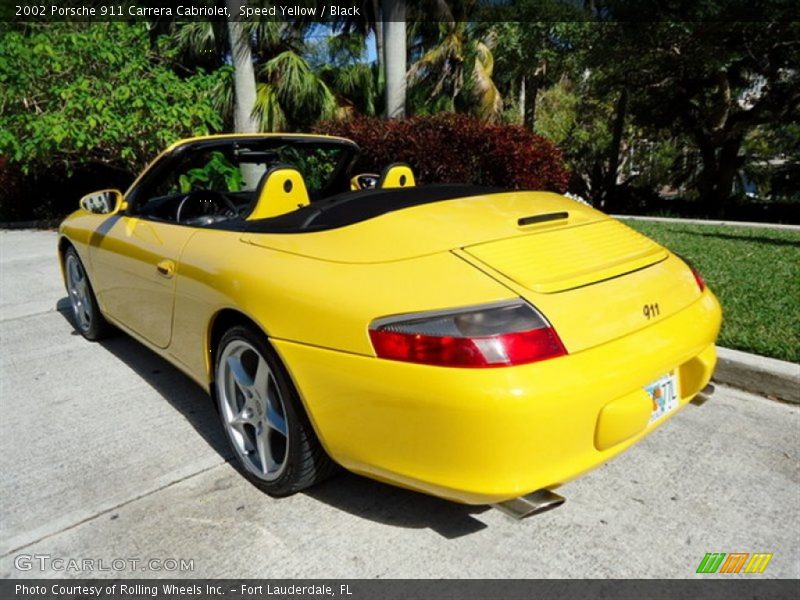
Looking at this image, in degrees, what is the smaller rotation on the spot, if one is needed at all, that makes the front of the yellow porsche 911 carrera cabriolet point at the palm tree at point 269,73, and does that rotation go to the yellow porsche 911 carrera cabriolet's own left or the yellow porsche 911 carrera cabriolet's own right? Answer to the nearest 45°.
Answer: approximately 45° to the yellow porsche 911 carrera cabriolet's own right

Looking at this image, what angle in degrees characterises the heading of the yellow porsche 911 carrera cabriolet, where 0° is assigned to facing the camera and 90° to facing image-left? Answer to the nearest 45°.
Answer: approximately 135°

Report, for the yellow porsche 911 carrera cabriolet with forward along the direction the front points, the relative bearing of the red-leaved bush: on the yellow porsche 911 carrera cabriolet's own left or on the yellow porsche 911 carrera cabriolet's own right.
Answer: on the yellow porsche 911 carrera cabriolet's own right

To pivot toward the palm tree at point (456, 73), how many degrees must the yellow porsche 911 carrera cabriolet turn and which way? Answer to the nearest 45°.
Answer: approximately 45° to its right
